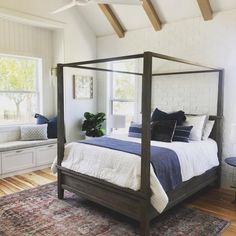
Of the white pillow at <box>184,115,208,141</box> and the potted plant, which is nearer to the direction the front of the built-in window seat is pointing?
the white pillow

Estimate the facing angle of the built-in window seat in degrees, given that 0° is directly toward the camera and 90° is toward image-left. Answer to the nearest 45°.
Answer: approximately 315°

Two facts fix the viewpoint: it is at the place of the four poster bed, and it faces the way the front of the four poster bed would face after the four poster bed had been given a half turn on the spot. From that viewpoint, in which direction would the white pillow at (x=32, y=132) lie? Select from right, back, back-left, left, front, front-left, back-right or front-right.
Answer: left

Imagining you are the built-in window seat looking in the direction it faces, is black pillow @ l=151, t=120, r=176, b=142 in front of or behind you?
in front

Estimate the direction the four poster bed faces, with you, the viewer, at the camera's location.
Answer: facing the viewer and to the left of the viewer

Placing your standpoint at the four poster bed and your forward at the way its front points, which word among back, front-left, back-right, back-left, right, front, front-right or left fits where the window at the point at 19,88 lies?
right

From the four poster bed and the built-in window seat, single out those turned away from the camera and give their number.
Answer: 0

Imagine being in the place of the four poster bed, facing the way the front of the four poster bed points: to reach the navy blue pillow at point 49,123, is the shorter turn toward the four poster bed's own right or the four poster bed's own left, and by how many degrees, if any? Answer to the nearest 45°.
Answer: approximately 90° to the four poster bed's own right
